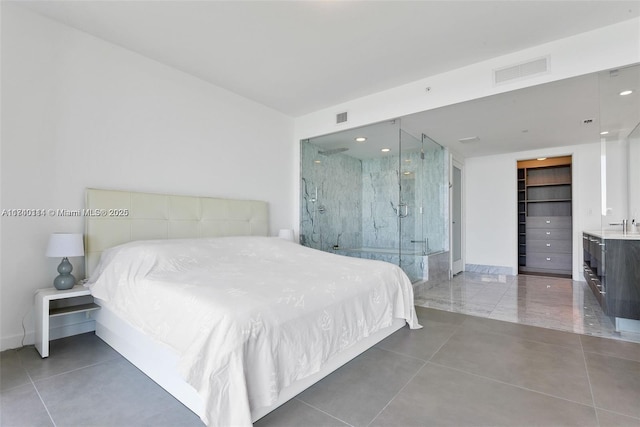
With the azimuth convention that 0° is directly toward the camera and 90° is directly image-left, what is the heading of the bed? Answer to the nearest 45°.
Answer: approximately 315°

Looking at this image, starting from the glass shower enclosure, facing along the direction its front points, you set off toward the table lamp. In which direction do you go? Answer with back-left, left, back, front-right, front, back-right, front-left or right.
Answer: right

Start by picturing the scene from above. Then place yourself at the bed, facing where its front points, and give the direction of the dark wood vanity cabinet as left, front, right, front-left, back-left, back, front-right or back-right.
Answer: front-left

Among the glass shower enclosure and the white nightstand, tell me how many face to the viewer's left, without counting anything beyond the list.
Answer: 0

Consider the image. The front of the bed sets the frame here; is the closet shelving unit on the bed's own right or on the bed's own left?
on the bed's own left

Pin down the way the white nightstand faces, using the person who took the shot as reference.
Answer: facing the viewer and to the right of the viewer

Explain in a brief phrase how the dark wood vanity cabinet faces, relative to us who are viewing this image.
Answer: facing to the left of the viewer

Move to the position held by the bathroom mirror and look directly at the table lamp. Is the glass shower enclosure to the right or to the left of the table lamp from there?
right

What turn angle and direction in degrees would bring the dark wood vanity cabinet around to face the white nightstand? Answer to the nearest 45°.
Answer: approximately 45° to its left

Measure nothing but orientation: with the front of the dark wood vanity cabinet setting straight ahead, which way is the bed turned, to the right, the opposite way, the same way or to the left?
the opposite way

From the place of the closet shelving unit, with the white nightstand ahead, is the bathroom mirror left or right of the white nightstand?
left

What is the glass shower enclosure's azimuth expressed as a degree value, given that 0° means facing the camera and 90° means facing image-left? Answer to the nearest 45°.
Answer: approximately 315°

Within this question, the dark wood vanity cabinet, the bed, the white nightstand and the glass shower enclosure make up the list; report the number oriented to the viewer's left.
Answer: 1
